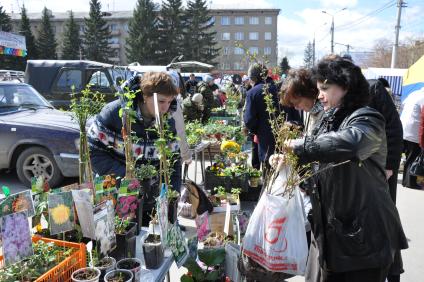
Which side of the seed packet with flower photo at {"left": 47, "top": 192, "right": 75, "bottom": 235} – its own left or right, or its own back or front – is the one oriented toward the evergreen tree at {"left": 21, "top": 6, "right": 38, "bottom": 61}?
back

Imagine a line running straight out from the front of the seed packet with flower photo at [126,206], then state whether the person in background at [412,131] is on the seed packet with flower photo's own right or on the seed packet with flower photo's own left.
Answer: on the seed packet with flower photo's own left

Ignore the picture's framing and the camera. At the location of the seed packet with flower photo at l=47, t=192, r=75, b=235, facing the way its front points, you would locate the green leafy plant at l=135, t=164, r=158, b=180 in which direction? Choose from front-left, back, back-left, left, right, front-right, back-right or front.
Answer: back-left

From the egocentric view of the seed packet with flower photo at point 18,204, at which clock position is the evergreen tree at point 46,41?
The evergreen tree is roughly at 6 o'clock from the seed packet with flower photo.

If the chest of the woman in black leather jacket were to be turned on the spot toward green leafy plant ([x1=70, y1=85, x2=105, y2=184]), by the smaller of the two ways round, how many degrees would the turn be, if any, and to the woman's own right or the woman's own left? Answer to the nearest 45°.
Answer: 0° — they already face it

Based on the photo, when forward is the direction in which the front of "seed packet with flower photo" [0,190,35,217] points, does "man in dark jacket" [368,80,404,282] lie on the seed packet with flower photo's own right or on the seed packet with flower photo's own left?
on the seed packet with flower photo's own left

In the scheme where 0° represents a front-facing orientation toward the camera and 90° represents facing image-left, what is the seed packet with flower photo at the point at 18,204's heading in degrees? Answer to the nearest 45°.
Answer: approximately 0°

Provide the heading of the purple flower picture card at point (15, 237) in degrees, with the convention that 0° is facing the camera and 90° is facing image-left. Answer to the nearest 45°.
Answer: approximately 0°

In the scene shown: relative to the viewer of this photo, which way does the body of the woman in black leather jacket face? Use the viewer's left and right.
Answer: facing to the left of the viewer
